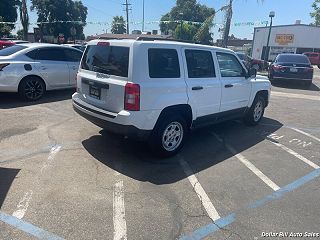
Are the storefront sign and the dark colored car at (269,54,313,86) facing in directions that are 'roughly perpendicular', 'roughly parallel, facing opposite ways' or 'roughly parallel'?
roughly parallel, facing opposite ways

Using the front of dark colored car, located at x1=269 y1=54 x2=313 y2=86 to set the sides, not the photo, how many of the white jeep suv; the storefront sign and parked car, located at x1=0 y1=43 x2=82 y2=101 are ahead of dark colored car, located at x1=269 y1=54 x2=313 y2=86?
1

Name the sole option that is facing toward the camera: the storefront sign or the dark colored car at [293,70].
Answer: the storefront sign

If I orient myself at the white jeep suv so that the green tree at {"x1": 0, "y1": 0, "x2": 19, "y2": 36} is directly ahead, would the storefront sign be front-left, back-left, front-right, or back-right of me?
front-right

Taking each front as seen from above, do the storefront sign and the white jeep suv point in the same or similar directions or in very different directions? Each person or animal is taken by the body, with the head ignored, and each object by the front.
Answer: very different directions

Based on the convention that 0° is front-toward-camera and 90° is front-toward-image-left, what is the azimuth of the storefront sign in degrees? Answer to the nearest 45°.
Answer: approximately 0°

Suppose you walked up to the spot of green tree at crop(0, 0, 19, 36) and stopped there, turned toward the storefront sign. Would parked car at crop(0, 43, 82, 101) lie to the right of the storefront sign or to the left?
right

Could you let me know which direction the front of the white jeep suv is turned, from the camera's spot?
facing away from the viewer and to the right of the viewer

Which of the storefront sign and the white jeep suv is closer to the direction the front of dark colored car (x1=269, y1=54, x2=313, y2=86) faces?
the storefront sign

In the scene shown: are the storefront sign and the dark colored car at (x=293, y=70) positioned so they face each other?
yes

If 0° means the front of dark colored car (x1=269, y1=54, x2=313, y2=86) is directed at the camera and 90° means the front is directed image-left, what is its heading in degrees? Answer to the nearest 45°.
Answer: approximately 180°

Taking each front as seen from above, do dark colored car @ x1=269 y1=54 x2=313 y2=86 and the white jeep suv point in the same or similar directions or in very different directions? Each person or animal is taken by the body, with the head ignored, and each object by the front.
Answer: same or similar directions

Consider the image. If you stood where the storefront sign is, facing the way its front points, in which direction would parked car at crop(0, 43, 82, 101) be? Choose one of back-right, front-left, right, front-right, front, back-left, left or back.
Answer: front

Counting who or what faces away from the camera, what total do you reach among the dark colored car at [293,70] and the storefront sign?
1

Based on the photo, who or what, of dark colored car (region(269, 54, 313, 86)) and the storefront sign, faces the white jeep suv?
the storefront sign

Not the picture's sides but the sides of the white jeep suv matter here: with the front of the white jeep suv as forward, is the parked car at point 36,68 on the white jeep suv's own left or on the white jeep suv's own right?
on the white jeep suv's own left

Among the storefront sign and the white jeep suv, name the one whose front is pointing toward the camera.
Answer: the storefront sign

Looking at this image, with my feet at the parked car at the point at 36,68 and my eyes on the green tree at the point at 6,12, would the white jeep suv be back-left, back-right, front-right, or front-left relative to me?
back-right
